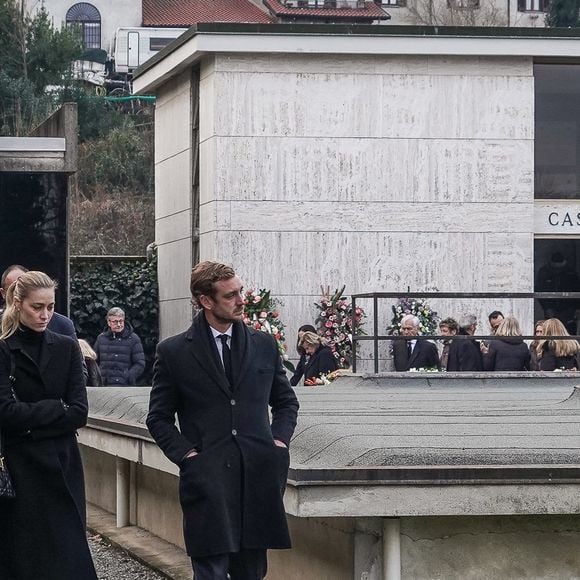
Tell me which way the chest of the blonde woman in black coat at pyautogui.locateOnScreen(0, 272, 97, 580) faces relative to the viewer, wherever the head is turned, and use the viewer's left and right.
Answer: facing the viewer and to the right of the viewer

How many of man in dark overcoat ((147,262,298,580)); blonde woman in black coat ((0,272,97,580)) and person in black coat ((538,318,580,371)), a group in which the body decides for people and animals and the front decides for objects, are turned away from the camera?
1

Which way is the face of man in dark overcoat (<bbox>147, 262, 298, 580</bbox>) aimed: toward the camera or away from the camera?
toward the camera

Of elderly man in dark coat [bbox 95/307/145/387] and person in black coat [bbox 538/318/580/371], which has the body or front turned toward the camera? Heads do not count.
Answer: the elderly man in dark coat

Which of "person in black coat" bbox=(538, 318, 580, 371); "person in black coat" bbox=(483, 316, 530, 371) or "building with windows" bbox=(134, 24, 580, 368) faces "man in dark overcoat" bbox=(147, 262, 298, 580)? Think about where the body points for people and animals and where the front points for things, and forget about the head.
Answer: the building with windows

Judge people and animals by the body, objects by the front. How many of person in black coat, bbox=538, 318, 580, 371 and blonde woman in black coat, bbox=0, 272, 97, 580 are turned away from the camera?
1

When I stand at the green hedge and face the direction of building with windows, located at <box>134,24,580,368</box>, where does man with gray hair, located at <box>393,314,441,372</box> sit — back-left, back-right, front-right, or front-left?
front-right

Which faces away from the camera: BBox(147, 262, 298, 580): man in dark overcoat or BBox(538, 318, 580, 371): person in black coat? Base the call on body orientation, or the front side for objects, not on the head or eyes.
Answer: the person in black coat

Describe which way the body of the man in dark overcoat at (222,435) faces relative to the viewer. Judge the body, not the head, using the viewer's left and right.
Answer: facing the viewer

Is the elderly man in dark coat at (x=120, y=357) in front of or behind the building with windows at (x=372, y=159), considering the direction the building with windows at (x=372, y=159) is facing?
in front

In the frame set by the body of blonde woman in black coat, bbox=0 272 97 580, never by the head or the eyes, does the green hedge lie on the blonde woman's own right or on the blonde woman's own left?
on the blonde woman's own left

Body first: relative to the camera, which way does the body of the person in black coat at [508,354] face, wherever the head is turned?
away from the camera

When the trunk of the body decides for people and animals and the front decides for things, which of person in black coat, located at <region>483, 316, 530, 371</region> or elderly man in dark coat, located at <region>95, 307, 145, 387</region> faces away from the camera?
the person in black coat

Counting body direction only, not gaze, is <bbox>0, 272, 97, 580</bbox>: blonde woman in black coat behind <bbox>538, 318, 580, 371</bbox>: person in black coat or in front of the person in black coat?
behind

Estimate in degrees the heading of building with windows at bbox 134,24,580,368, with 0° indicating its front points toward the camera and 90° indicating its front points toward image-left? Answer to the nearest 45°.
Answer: approximately 0°

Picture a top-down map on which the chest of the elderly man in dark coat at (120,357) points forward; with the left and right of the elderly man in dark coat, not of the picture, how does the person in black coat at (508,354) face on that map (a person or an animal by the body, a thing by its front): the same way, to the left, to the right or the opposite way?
the opposite way

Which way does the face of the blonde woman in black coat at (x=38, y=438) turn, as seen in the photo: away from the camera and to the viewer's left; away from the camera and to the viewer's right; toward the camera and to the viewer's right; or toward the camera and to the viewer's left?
toward the camera and to the viewer's right

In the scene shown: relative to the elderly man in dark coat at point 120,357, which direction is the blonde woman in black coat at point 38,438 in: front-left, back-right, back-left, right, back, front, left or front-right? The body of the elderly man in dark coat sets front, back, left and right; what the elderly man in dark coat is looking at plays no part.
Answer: front
